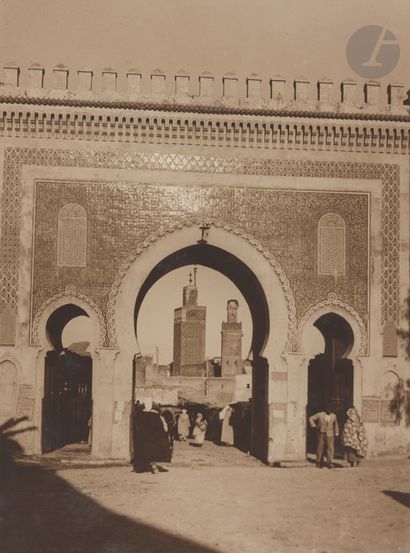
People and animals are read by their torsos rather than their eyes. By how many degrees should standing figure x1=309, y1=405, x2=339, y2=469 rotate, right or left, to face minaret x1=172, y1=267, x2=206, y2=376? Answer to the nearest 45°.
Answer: approximately 180°

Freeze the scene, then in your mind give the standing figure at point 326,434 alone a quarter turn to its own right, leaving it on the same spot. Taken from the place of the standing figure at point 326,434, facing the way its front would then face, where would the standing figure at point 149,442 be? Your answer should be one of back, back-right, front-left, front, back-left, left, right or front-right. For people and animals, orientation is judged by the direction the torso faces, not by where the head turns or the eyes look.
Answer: front

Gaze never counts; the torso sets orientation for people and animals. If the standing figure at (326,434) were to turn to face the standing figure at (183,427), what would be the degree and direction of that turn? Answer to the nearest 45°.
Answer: approximately 135° to its right

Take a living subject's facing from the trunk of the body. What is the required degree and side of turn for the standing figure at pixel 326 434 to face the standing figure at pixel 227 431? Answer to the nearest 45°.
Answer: approximately 135° to its right

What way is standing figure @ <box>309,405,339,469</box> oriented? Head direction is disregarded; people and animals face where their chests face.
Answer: toward the camera

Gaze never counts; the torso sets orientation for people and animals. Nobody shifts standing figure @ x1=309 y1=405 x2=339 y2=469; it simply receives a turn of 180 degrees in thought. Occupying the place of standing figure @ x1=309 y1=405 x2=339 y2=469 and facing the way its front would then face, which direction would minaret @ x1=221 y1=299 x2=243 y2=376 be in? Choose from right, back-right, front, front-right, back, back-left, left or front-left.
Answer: front
